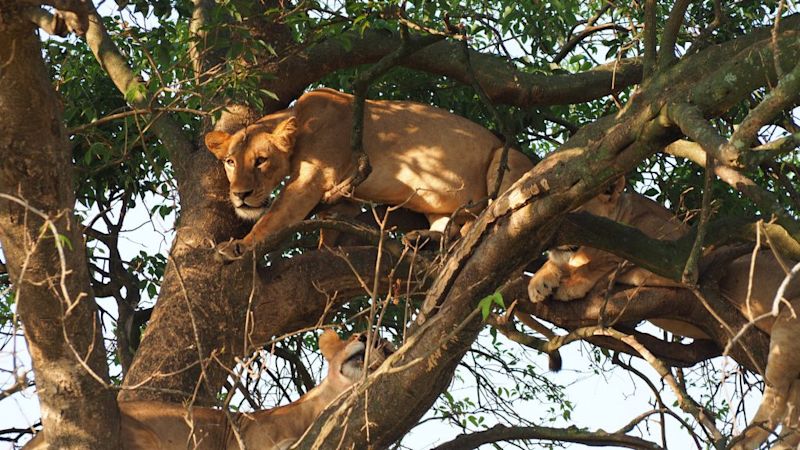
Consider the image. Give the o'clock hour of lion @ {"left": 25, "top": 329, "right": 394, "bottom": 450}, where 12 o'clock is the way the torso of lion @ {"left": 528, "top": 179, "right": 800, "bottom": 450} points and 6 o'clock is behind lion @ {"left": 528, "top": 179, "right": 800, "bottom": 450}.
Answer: lion @ {"left": 25, "top": 329, "right": 394, "bottom": 450} is roughly at 11 o'clock from lion @ {"left": 528, "top": 179, "right": 800, "bottom": 450}.

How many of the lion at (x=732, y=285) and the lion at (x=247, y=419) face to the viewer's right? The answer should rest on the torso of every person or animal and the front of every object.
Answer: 1

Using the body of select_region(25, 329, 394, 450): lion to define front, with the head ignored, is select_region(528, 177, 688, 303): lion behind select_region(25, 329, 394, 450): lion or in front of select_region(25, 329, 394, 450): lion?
in front

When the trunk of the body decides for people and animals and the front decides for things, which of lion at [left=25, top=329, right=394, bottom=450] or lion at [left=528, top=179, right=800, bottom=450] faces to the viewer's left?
lion at [left=528, top=179, right=800, bottom=450]

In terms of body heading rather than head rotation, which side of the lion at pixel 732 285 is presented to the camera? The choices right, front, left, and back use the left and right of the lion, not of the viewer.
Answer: left

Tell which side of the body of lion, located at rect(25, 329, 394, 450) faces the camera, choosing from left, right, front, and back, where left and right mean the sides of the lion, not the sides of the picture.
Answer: right
